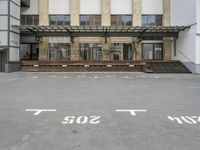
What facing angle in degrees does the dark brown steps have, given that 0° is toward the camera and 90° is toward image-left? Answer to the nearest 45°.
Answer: approximately 0°

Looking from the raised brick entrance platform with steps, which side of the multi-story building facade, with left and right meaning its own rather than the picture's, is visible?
front

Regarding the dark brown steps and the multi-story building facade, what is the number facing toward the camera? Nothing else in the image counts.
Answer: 2

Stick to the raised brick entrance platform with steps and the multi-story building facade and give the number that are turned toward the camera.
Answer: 2

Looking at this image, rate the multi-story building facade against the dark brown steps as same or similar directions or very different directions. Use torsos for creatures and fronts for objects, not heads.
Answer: same or similar directions

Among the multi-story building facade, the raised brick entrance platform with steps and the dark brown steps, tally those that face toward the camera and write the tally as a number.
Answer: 3

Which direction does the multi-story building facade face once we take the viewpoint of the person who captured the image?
facing the viewer

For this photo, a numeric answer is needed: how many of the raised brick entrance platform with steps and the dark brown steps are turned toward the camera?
2
